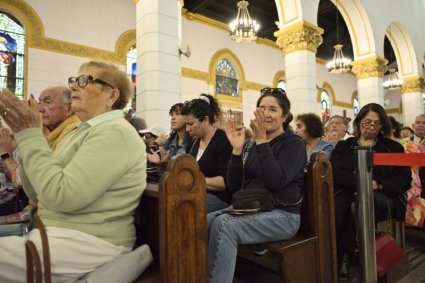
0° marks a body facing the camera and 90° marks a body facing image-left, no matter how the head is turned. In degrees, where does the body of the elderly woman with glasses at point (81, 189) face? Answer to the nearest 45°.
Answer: approximately 90°

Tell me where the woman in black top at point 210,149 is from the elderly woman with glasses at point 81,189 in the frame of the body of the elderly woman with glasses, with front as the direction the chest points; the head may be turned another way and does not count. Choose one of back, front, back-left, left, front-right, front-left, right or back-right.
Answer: back-right

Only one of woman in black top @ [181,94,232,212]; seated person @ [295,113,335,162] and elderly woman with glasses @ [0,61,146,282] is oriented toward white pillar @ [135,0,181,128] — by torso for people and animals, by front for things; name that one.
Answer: the seated person

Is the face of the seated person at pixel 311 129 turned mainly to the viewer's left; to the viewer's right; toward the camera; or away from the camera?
to the viewer's left
